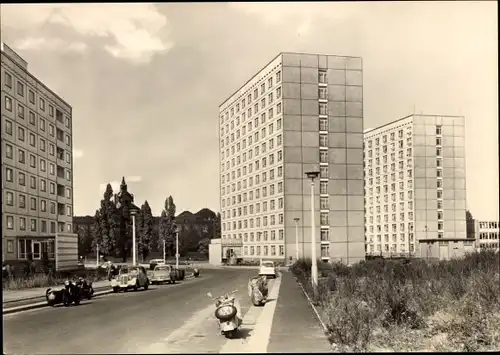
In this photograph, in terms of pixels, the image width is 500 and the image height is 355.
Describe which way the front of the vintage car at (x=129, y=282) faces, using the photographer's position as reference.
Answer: facing the viewer and to the left of the viewer

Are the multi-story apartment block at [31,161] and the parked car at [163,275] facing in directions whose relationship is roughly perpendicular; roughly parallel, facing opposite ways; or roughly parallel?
roughly perpendicular

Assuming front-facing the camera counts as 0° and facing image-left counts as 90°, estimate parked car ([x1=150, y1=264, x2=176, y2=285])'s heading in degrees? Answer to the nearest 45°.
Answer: approximately 45°

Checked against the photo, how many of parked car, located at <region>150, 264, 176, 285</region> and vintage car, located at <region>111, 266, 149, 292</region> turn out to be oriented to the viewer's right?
0

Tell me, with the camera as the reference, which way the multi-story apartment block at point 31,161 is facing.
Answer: facing the viewer and to the right of the viewer

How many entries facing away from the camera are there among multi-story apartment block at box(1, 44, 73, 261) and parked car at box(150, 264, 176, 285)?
0

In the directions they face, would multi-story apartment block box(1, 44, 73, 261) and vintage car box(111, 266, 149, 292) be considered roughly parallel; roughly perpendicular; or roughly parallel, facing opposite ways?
roughly perpendicular

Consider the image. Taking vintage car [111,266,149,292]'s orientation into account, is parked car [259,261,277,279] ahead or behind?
behind

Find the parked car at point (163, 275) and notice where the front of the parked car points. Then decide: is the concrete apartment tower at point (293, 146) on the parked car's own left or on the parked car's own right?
on the parked car's own left

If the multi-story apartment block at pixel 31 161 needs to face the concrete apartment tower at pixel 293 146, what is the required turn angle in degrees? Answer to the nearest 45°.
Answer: approximately 90° to its left
